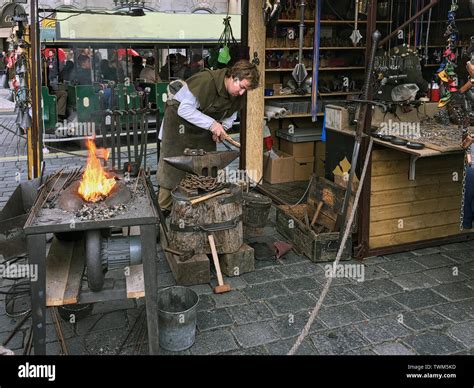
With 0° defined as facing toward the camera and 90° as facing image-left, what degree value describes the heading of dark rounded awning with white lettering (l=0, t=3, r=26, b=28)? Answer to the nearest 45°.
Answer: approximately 0°

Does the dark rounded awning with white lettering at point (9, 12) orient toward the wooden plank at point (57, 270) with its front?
yes

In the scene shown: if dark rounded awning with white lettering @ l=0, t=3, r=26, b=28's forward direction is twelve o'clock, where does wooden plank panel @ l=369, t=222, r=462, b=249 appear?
The wooden plank panel is roughly at 10 o'clock from the dark rounded awning with white lettering.

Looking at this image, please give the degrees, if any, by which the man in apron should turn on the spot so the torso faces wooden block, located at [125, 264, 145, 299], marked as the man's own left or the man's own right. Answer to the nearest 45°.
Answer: approximately 45° to the man's own right

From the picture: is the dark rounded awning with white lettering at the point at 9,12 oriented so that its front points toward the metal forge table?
yes
